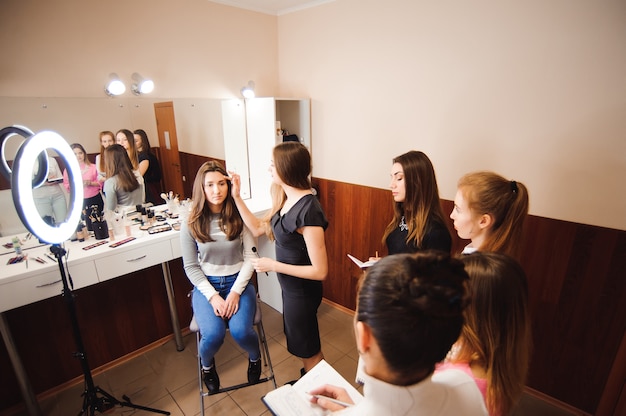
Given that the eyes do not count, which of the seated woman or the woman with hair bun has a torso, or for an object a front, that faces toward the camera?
the seated woman

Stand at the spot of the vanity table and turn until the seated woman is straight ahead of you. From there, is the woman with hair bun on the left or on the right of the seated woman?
right

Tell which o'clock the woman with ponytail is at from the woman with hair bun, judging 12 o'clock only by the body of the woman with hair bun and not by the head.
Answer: The woman with ponytail is roughly at 2 o'clock from the woman with hair bun.

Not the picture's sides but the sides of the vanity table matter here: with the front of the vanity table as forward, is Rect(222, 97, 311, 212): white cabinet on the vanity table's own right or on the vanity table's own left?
on the vanity table's own left

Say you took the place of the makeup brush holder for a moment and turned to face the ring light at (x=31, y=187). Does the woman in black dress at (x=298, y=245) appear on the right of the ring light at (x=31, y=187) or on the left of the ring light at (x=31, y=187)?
left

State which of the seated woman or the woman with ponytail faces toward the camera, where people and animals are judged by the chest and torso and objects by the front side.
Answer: the seated woman

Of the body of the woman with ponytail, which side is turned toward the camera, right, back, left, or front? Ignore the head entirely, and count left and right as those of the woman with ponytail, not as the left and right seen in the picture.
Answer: left

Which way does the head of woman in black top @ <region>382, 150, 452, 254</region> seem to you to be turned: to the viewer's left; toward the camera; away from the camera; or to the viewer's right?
to the viewer's left

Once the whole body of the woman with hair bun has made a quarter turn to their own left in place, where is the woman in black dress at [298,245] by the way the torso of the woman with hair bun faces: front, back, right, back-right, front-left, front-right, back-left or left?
right

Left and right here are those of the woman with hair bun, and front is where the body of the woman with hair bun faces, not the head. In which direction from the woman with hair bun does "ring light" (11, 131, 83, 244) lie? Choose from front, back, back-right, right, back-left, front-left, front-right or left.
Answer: front-left

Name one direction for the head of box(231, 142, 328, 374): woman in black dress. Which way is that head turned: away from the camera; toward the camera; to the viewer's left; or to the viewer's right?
to the viewer's left

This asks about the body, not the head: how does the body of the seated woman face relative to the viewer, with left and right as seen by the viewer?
facing the viewer

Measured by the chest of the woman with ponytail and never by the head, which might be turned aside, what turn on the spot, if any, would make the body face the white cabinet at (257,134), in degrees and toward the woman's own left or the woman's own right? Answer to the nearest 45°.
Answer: approximately 45° to the woman's own right

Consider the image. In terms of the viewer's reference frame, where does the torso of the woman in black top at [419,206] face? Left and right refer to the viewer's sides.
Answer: facing the viewer and to the left of the viewer

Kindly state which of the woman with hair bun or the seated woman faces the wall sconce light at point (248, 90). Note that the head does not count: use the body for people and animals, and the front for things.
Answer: the woman with hair bun

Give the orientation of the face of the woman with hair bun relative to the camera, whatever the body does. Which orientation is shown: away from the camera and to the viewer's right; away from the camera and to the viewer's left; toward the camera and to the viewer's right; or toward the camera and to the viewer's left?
away from the camera and to the viewer's left
